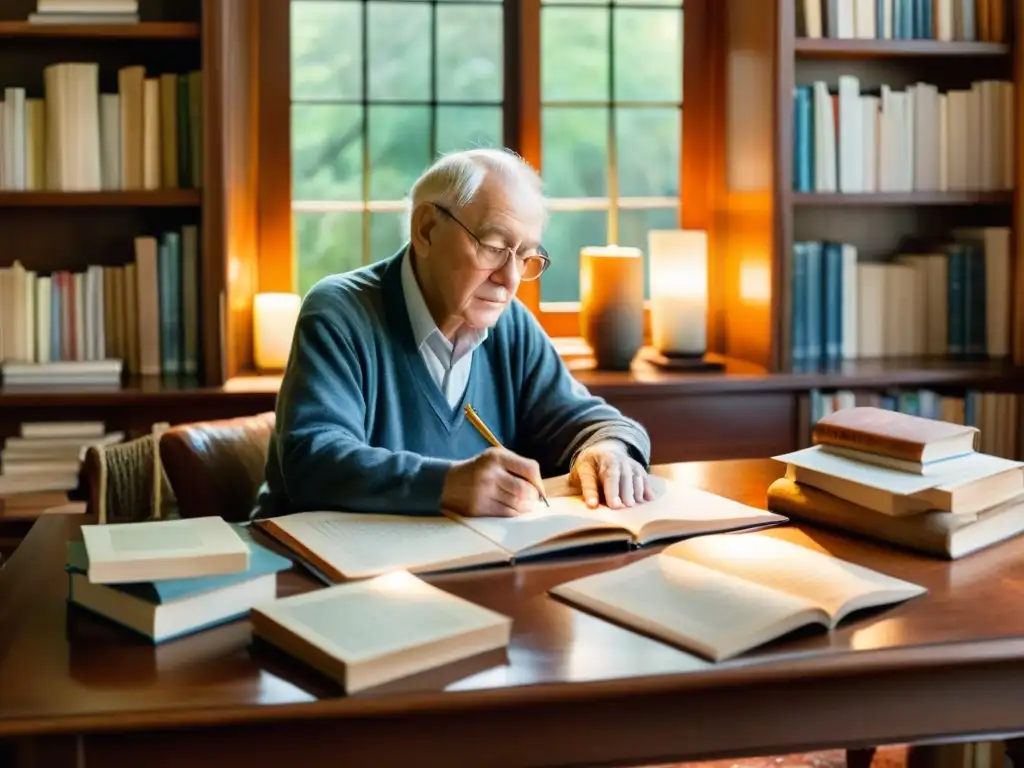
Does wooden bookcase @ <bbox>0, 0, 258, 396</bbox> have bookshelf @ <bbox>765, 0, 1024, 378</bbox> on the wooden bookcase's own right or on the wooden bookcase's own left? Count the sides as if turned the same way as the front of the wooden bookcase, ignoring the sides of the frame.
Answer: on the wooden bookcase's own left

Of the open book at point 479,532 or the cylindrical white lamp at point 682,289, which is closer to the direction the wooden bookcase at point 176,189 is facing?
the open book

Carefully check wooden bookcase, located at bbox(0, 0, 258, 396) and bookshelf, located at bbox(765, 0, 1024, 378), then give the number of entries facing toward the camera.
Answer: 2

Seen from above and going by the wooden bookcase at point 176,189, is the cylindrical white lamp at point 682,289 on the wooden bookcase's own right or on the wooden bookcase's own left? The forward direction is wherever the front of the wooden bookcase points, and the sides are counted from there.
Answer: on the wooden bookcase's own left

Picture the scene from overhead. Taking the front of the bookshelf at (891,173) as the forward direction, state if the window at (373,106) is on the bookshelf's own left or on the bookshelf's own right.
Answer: on the bookshelf's own right

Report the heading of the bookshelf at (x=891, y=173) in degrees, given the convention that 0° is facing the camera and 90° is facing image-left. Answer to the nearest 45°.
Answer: approximately 0°

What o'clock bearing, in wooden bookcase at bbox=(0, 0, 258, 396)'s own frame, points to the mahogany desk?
The mahogany desk is roughly at 12 o'clock from the wooden bookcase.

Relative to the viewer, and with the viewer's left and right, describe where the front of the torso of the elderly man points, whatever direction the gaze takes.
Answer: facing the viewer and to the right of the viewer

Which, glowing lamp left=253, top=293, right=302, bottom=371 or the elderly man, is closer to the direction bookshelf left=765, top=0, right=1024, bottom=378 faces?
the elderly man

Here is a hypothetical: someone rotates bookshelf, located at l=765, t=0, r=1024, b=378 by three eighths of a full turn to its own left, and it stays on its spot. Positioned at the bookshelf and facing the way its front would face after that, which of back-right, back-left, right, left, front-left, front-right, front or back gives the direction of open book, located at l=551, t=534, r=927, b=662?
back-right

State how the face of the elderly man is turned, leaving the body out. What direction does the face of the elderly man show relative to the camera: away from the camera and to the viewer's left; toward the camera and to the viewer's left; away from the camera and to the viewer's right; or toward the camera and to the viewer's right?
toward the camera and to the viewer's right

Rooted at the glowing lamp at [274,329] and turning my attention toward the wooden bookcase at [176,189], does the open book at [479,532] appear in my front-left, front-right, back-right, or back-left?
back-left
